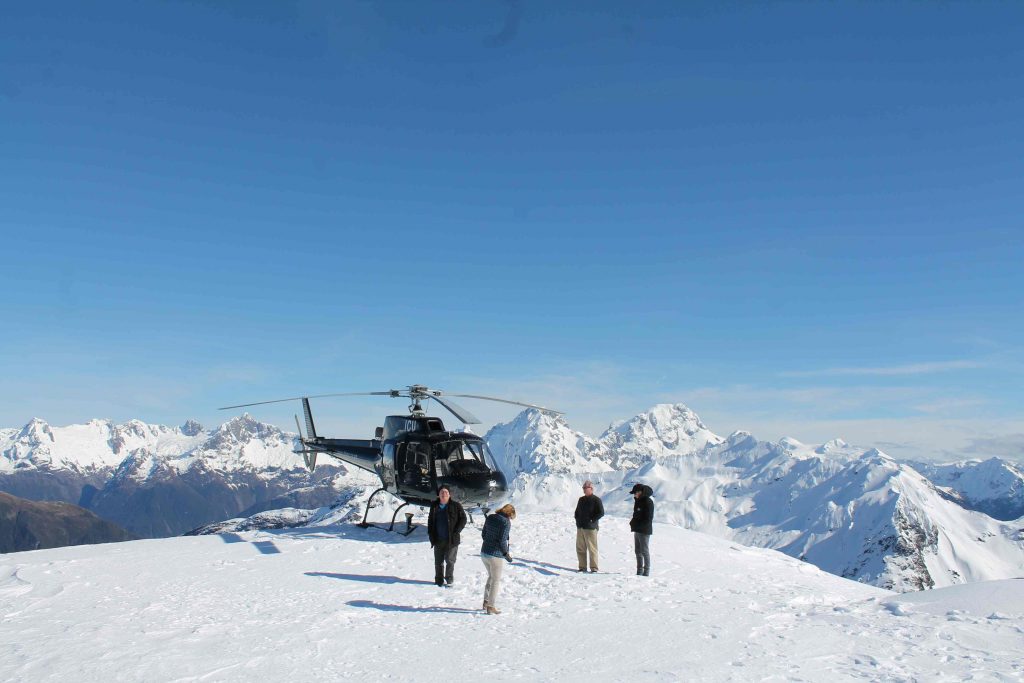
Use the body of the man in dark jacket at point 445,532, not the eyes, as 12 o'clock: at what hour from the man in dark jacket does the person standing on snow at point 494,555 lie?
The person standing on snow is roughly at 11 o'clock from the man in dark jacket.

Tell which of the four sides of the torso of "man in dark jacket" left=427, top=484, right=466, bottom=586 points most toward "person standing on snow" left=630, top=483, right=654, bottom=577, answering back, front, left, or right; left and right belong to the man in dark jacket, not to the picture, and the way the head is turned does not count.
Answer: left

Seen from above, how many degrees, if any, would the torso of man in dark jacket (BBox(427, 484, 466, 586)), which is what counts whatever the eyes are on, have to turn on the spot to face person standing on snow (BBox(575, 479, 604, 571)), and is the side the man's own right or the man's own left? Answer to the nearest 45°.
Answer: approximately 135° to the man's own left

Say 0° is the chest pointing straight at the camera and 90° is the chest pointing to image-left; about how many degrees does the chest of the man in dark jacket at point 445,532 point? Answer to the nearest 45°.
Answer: approximately 0°

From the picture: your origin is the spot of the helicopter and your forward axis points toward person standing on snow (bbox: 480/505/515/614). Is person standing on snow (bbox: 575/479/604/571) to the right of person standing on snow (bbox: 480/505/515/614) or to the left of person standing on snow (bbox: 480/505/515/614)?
left

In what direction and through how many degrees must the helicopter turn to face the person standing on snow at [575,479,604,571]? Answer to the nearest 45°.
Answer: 0° — it already faces them

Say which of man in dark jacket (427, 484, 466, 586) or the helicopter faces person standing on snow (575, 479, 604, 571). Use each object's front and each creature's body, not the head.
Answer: the helicopter

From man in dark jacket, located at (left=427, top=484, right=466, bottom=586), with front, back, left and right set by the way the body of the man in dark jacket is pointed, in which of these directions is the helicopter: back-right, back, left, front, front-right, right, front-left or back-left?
back
